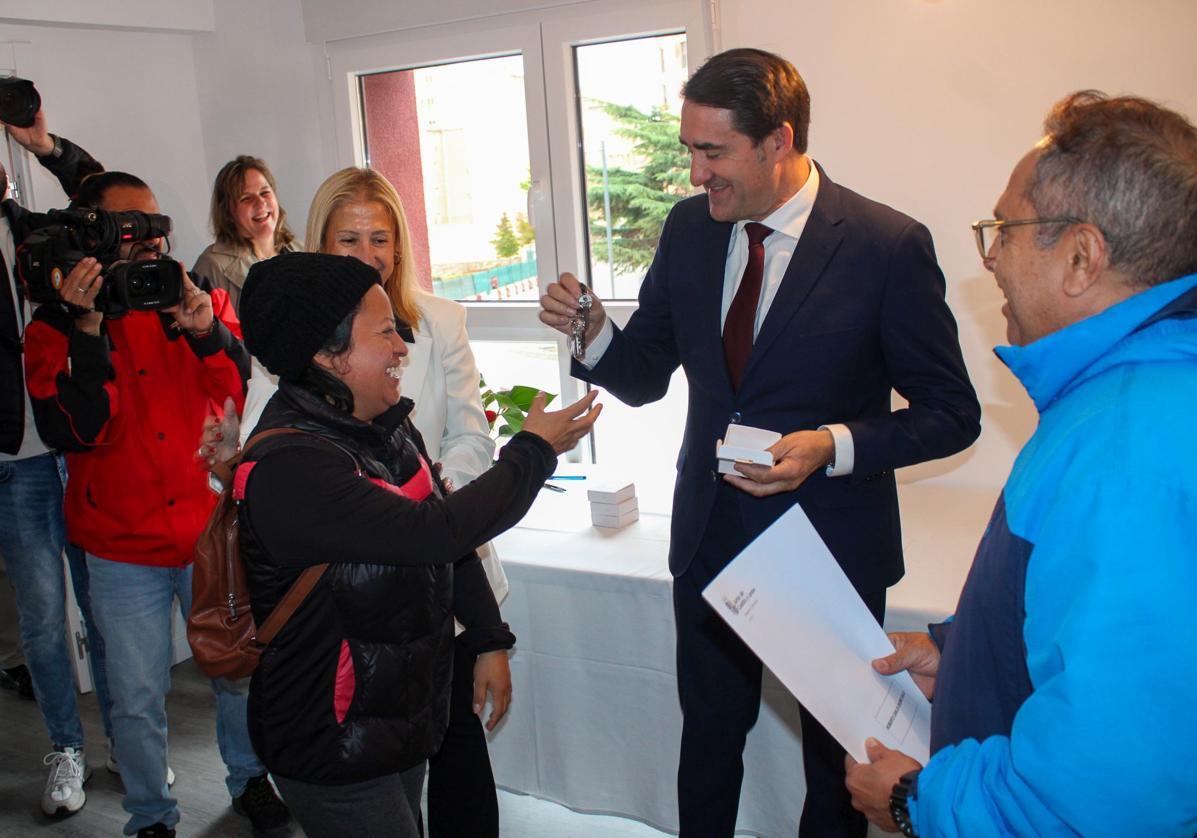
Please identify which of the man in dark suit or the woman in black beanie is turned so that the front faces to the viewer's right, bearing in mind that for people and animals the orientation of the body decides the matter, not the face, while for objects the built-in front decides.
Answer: the woman in black beanie

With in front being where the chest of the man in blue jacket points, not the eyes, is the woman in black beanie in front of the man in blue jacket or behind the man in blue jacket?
in front

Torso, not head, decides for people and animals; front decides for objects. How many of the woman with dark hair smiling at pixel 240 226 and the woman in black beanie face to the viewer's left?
0

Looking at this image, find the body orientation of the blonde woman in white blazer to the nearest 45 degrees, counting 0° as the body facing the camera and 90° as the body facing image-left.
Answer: approximately 0°

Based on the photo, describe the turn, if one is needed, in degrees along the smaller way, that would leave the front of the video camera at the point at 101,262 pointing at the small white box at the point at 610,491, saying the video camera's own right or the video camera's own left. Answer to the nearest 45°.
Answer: approximately 45° to the video camera's own left

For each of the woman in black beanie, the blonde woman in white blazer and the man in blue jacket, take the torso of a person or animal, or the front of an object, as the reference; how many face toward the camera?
1

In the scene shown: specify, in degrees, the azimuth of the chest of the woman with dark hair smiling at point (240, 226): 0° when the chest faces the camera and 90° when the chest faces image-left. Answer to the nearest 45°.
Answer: approximately 315°

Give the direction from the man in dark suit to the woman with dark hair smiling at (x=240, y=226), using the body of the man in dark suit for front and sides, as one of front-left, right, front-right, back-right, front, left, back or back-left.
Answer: right

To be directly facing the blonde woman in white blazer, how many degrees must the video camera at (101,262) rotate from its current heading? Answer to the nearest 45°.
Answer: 0° — it already faces them

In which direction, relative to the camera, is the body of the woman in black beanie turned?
to the viewer's right

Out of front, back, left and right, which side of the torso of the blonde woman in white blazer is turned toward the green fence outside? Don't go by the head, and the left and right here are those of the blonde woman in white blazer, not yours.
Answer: back

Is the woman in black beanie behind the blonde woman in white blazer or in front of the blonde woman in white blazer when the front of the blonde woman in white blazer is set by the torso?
in front

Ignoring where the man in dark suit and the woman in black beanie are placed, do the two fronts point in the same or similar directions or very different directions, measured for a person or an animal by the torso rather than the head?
very different directions
